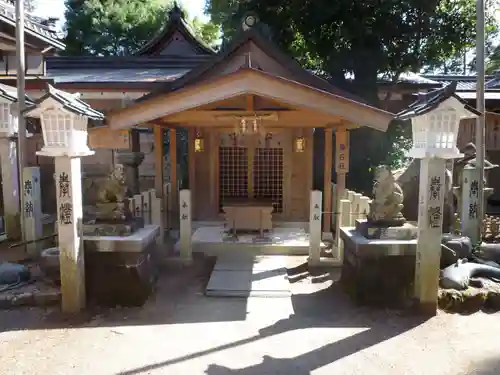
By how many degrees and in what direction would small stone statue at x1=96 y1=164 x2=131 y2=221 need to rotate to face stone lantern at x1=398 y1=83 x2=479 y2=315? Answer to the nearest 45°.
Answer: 0° — it already faces it

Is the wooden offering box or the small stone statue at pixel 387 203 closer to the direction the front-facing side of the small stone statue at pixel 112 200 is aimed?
the small stone statue

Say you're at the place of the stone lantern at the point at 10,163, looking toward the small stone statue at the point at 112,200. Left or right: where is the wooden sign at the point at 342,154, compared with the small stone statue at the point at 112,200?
left

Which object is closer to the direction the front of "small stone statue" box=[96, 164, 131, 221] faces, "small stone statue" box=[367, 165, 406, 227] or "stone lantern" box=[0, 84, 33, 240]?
the small stone statue

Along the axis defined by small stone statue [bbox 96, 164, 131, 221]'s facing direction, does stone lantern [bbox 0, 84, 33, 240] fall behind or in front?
behind

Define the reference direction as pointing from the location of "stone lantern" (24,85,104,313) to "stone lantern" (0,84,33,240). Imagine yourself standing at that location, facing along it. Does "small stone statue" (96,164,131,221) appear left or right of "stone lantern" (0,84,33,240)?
right

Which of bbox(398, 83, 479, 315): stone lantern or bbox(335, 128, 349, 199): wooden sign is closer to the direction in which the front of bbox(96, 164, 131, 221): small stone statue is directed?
the stone lantern

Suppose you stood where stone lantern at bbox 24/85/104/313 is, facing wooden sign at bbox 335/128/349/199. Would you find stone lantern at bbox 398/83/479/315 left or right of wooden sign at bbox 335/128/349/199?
right

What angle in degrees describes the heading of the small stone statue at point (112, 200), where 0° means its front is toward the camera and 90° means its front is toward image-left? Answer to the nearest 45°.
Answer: approximately 315°

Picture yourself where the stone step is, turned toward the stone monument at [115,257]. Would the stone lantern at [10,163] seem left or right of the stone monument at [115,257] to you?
right

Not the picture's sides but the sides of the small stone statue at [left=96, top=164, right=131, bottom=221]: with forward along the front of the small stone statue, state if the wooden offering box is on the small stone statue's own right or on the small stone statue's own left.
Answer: on the small stone statue's own left

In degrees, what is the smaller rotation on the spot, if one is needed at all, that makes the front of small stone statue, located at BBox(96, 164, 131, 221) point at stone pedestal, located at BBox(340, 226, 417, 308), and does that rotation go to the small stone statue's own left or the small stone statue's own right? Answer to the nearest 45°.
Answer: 0° — it already faces it
